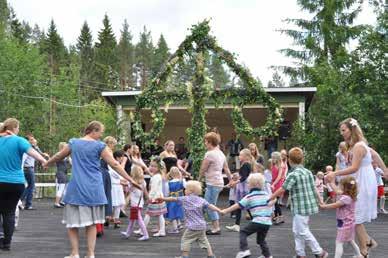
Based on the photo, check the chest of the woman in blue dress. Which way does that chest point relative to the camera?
away from the camera

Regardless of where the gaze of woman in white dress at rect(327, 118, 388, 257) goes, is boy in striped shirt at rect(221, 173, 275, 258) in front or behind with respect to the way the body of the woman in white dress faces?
in front

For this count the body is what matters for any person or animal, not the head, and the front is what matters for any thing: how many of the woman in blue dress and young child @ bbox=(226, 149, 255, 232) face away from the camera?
1

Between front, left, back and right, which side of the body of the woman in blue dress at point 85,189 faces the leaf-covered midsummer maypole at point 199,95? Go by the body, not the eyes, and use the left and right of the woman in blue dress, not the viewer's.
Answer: front

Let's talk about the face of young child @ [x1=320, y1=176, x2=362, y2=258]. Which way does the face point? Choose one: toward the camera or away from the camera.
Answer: away from the camera

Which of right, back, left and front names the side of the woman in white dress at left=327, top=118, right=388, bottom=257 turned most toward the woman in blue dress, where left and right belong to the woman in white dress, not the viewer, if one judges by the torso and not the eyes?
front

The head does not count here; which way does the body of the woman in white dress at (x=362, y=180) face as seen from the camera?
to the viewer's left

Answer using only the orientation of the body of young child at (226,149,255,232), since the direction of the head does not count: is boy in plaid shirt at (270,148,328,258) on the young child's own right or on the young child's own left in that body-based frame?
on the young child's own left

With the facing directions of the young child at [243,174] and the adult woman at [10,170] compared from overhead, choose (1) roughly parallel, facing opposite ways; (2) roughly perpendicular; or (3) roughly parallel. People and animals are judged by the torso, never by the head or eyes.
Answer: roughly perpendicular
